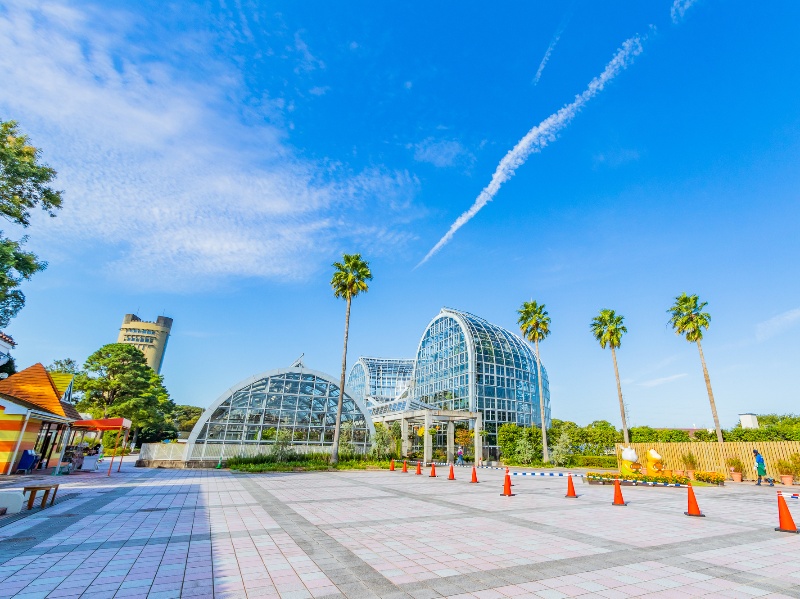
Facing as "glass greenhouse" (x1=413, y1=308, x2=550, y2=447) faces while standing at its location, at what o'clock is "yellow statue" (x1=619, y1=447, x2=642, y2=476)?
The yellow statue is roughly at 10 o'clock from the glass greenhouse.

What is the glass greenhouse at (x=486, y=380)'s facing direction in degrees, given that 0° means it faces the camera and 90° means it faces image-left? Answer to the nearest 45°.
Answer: approximately 45°

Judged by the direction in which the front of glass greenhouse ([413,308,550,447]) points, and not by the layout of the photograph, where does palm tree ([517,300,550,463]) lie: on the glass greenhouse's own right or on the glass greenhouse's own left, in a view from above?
on the glass greenhouse's own left

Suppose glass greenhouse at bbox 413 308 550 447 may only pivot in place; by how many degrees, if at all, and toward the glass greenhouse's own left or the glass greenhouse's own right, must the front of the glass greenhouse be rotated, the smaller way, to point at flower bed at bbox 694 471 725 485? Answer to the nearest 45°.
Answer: approximately 90° to the glass greenhouse's own left

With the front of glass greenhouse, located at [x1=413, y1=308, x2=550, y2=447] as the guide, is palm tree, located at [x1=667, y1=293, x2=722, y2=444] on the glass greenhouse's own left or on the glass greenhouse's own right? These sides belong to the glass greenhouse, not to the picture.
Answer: on the glass greenhouse's own left

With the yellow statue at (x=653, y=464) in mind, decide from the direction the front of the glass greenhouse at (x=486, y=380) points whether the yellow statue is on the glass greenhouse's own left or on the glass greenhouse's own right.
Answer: on the glass greenhouse's own left

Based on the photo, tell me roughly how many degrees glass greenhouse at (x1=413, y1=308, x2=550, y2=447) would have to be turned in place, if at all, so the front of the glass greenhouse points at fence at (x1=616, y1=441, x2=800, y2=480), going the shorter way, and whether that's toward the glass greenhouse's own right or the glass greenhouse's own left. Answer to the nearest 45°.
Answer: approximately 90° to the glass greenhouse's own left
